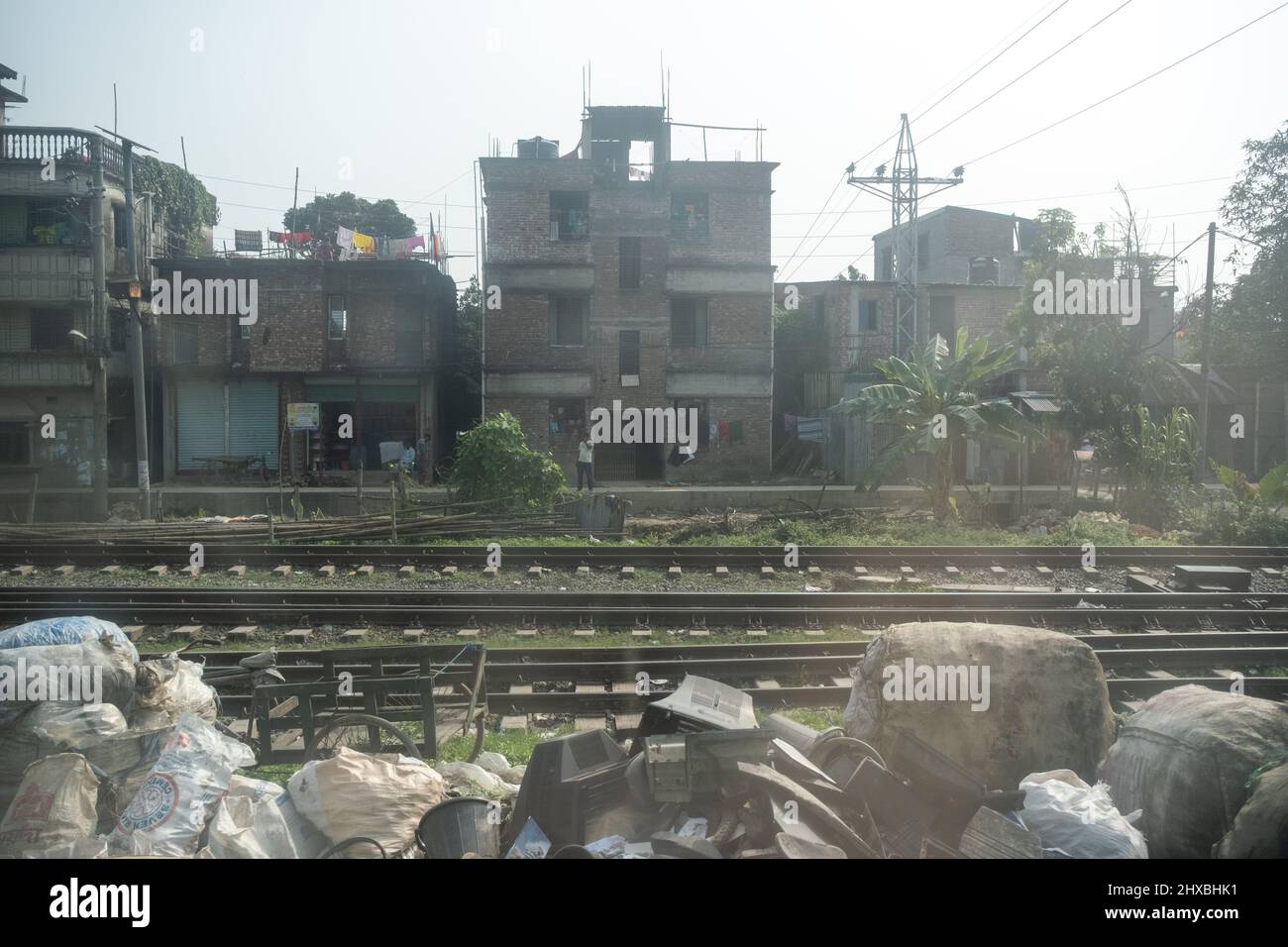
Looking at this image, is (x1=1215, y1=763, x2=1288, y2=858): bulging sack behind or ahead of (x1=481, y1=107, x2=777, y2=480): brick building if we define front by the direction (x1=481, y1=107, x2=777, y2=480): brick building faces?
ahead

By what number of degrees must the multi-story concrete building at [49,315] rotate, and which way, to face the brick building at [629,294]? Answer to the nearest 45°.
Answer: approximately 90° to its left

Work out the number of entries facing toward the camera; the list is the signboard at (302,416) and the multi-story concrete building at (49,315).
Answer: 2

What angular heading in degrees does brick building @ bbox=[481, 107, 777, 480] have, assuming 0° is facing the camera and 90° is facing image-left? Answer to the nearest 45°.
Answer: approximately 0°

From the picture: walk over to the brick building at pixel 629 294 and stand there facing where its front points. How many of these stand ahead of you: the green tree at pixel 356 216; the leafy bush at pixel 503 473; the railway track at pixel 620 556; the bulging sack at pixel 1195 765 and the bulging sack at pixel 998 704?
4

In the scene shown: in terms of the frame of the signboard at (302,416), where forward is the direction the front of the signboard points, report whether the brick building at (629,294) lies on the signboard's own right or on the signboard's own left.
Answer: on the signboard's own left

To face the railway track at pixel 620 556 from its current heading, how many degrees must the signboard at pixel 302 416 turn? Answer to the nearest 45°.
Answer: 0° — it already faces it
